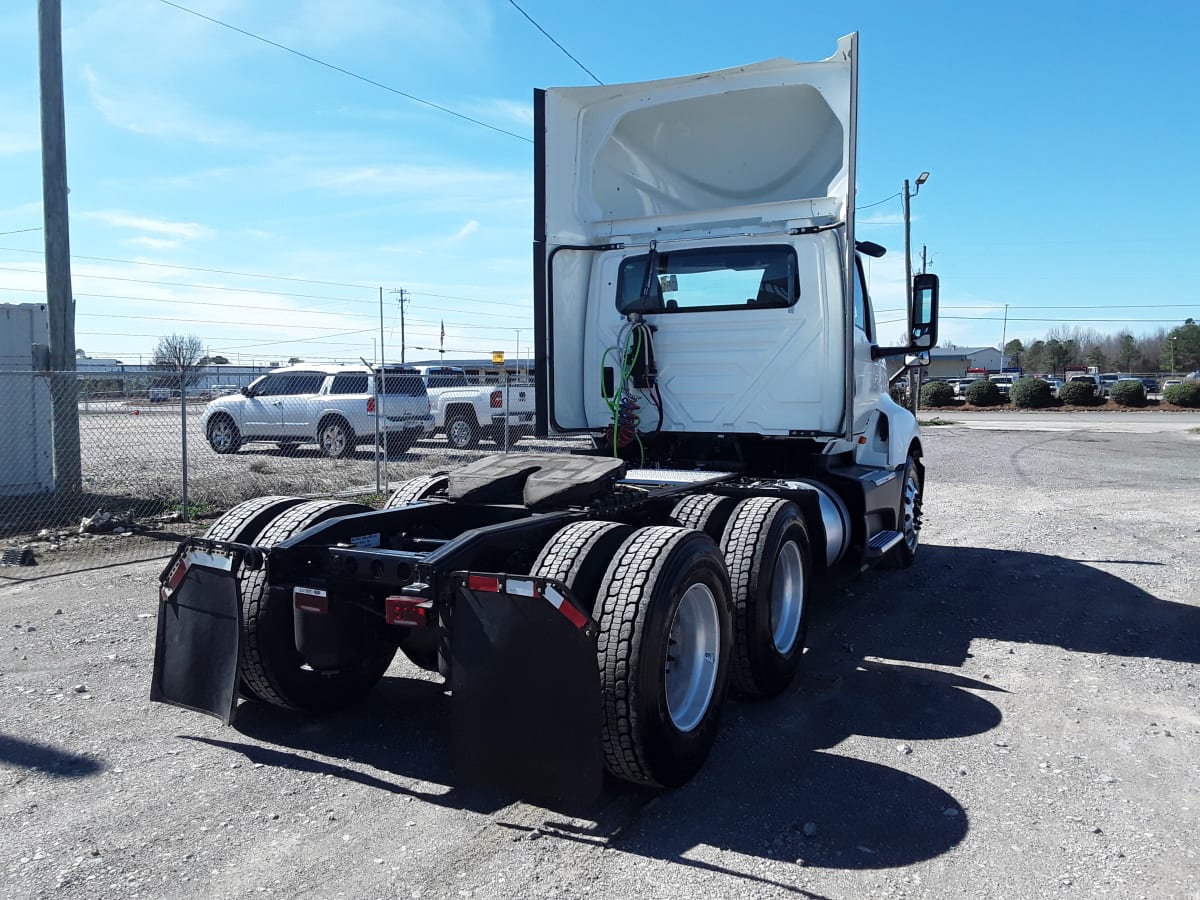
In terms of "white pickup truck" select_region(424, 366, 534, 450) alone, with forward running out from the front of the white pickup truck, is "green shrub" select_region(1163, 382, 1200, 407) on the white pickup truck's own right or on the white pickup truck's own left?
on the white pickup truck's own right

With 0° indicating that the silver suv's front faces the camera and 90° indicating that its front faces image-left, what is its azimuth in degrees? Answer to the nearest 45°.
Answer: approximately 135°

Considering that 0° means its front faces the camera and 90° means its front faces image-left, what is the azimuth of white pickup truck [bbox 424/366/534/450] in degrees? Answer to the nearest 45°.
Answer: approximately 135°

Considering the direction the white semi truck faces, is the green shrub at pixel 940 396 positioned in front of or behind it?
in front

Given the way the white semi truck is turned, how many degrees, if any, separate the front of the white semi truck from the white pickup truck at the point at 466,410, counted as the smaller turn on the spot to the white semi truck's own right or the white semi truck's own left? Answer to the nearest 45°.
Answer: approximately 45° to the white semi truck's own left

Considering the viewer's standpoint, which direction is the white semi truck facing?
facing away from the viewer and to the right of the viewer

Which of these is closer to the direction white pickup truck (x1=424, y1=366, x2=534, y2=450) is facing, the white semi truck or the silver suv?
the silver suv

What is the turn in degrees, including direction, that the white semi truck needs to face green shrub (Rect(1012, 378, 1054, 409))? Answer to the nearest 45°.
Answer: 0° — it already faces it

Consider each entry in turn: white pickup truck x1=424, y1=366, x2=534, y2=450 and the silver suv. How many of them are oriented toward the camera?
0

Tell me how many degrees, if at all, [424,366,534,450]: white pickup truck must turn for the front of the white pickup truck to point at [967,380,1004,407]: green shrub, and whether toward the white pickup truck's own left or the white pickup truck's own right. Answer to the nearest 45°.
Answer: approximately 90° to the white pickup truck's own right

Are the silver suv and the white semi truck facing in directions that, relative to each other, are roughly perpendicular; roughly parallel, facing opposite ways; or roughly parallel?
roughly perpendicular

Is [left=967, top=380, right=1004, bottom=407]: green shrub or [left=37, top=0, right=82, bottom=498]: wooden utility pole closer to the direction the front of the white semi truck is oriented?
the green shrub
